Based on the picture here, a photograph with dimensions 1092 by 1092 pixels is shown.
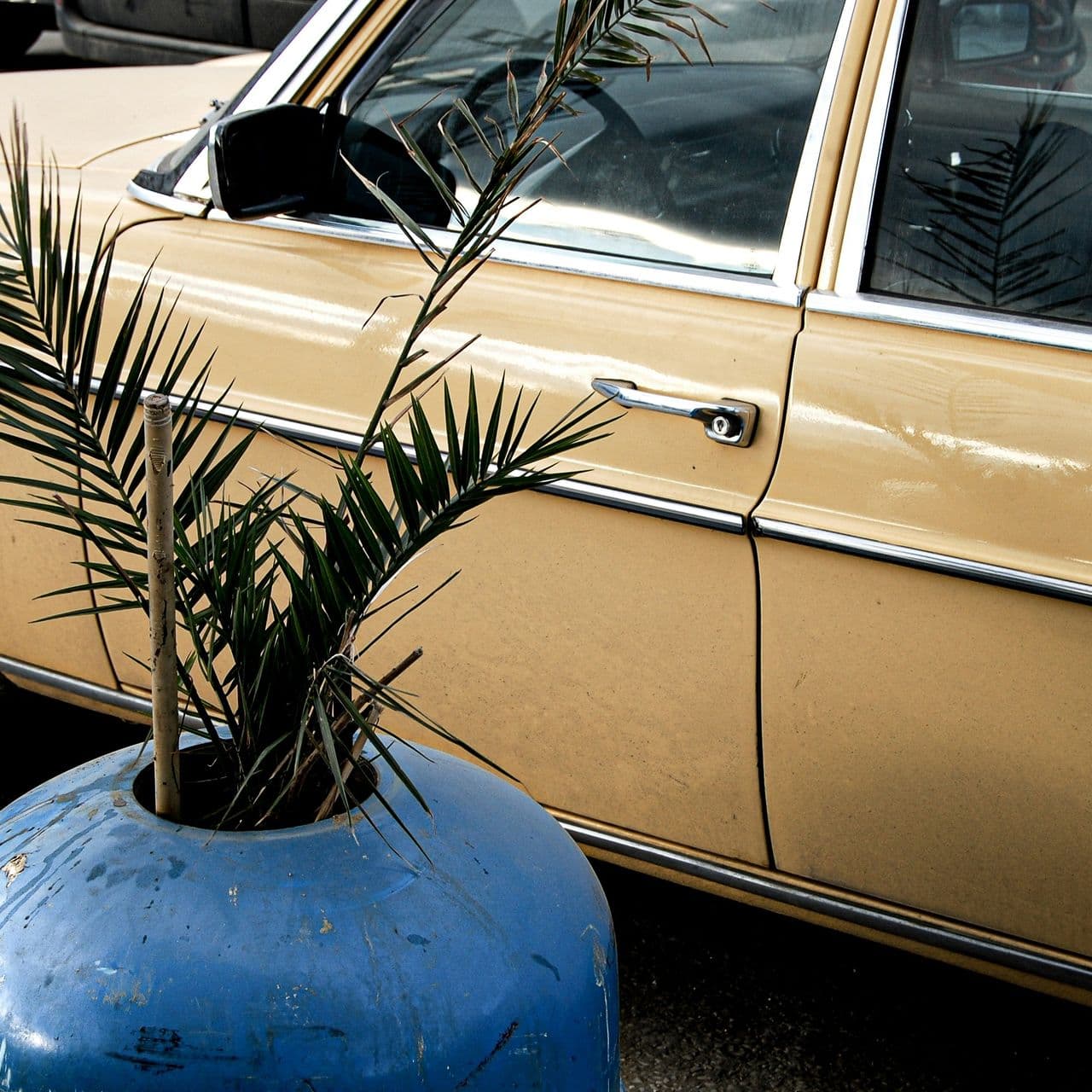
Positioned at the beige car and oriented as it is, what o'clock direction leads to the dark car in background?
The dark car in background is roughly at 1 o'clock from the beige car.

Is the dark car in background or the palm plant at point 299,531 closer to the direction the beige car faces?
the dark car in background

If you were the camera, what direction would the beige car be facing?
facing away from the viewer and to the left of the viewer

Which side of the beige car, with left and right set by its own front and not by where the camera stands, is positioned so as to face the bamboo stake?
left

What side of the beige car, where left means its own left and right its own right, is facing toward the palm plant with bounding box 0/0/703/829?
left

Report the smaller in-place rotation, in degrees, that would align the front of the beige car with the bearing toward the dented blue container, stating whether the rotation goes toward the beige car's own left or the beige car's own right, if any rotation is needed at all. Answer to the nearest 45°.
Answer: approximately 90° to the beige car's own left
